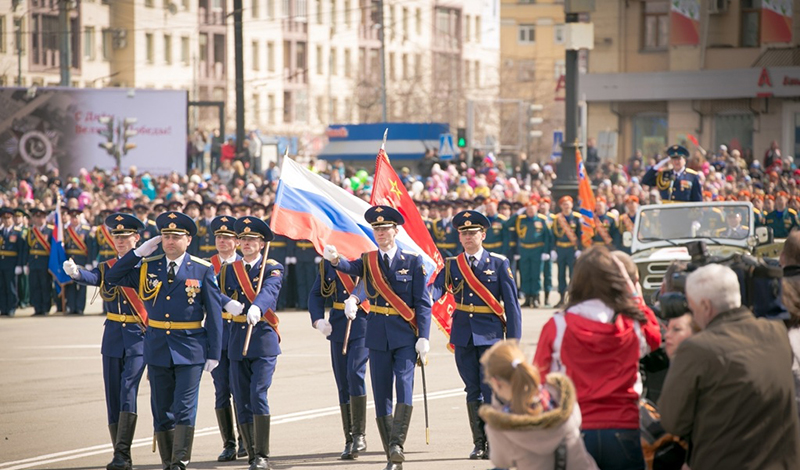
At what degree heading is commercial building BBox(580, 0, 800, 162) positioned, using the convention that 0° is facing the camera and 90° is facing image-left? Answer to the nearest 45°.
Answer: approximately 0°

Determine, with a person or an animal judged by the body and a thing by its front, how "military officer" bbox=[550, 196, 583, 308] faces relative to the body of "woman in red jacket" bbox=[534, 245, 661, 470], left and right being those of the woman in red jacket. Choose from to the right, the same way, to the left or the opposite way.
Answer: the opposite way

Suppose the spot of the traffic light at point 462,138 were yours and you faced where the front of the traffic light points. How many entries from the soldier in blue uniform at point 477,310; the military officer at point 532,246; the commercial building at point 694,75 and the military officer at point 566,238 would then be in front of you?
3

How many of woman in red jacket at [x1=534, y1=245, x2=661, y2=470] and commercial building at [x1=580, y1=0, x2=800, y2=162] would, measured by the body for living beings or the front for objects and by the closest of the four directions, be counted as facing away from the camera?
1

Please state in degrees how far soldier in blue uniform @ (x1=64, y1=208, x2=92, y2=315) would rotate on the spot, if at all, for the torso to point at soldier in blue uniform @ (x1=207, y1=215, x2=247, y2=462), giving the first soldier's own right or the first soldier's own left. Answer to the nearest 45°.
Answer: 0° — they already face them

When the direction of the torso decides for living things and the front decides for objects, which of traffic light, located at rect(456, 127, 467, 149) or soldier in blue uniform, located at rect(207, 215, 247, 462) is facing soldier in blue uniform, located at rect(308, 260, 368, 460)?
the traffic light

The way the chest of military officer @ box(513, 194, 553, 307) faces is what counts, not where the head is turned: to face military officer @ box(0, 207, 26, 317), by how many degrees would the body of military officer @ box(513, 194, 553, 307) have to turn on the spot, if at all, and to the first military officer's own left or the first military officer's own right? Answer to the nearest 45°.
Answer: approximately 90° to the first military officer's own right

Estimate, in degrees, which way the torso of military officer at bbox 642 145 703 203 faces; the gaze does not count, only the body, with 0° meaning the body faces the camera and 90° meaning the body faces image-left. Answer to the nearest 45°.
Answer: approximately 0°
